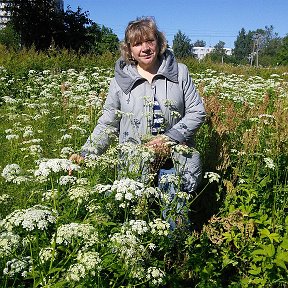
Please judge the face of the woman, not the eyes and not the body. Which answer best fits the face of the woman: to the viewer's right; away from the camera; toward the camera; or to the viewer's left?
toward the camera

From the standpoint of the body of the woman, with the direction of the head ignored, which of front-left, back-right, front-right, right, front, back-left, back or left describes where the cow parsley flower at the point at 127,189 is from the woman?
front

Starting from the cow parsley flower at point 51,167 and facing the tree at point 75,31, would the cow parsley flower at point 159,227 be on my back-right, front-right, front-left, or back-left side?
back-right

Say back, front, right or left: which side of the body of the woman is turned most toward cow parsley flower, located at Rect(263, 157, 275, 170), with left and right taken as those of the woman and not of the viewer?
left

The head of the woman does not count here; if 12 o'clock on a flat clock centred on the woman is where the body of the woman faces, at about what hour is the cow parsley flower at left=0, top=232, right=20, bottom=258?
The cow parsley flower is roughly at 1 o'clock from the woman.

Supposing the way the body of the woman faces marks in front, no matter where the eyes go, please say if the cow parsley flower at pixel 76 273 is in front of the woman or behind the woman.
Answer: in front

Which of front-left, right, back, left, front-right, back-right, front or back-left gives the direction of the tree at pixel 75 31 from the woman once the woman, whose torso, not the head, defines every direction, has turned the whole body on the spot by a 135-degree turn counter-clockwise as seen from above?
front-left

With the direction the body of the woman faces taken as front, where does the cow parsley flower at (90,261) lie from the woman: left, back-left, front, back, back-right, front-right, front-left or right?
front

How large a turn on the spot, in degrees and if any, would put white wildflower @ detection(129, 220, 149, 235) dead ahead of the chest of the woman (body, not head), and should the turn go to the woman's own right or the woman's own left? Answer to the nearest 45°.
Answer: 0° — they already face it

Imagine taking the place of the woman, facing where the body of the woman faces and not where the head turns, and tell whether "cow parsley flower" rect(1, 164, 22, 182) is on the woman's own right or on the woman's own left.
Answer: on the woman's own right

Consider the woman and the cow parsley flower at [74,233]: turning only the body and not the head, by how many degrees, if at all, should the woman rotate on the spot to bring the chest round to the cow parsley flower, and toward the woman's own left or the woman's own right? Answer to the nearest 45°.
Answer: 0° — they already face it

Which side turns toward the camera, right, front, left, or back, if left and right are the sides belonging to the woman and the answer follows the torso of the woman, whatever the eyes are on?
front

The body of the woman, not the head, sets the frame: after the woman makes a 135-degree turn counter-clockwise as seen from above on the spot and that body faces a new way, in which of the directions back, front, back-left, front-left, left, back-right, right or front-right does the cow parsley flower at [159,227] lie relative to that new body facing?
back-right
